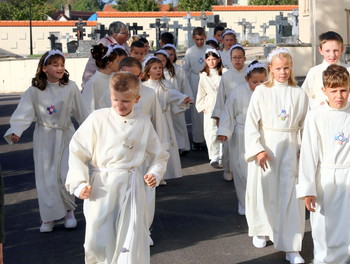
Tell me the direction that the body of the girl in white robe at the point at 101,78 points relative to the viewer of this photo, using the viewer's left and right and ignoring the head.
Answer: facing to the right of the viewer

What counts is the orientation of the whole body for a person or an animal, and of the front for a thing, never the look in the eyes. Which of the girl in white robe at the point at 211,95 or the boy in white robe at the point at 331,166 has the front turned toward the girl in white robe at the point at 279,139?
the girl in white robe at the point at 211,95

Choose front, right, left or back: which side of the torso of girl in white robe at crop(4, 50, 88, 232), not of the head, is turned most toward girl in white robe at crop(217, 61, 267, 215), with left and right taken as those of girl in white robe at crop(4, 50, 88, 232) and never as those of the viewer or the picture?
left

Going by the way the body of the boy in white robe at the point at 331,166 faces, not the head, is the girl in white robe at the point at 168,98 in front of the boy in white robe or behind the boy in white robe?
behind

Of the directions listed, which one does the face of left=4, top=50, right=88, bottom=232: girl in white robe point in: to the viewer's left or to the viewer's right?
to the viewer's right

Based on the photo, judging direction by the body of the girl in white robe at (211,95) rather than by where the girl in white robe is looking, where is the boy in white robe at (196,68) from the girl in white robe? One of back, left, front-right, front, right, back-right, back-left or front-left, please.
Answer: back

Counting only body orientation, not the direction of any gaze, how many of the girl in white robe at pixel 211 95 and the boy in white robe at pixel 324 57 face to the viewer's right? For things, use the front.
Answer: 0
